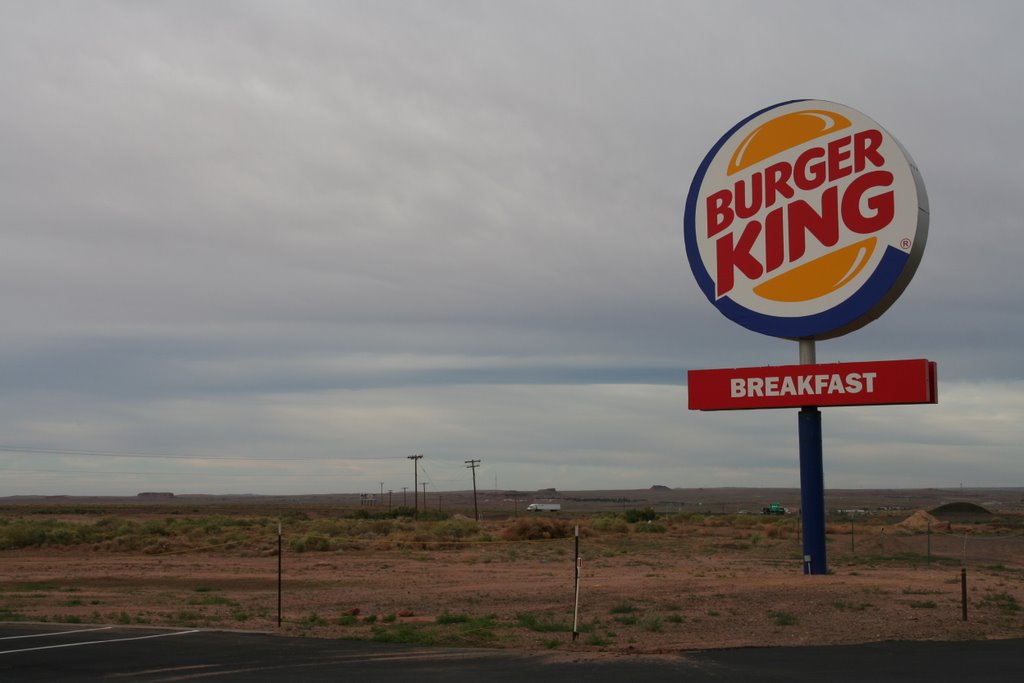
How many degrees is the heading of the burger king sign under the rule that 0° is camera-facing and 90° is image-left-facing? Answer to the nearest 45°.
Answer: approximately 0°
